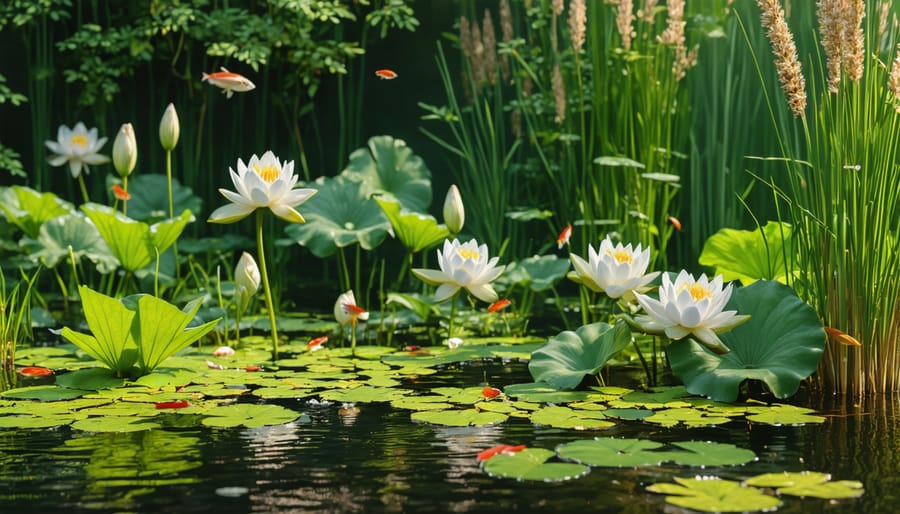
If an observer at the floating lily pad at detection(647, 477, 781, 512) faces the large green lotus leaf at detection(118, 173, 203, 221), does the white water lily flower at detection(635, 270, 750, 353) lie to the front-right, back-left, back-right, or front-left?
front-right

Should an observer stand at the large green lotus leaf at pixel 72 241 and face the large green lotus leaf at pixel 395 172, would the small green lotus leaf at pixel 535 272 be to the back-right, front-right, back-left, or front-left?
front-right

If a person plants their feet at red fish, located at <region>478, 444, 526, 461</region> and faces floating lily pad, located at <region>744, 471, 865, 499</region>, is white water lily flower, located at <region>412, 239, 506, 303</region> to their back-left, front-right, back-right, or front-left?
back-left
